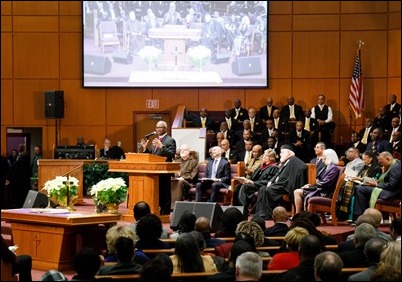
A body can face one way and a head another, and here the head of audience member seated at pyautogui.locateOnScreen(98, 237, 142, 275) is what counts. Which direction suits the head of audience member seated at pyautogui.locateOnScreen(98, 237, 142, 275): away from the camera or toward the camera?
away from the camera

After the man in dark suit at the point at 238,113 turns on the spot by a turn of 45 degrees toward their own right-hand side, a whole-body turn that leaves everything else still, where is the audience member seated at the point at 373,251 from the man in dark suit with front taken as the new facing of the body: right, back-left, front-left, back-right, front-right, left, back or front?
left

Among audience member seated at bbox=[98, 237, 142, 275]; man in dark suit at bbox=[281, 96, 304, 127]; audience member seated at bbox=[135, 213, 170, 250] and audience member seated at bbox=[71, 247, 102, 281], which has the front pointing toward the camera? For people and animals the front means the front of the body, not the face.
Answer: the man in dark suit

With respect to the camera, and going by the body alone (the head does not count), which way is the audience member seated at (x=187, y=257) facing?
away from the camera

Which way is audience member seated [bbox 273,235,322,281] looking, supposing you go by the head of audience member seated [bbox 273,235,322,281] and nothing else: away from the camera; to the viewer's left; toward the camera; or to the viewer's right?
away from the camera

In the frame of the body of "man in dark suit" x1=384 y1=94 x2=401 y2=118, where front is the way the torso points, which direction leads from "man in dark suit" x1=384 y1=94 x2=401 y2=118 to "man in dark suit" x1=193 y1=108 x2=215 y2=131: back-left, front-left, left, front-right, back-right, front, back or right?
front-right

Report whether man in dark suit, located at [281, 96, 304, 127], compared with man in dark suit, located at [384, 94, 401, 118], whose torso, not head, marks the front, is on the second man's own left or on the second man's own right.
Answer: on the second man's own right

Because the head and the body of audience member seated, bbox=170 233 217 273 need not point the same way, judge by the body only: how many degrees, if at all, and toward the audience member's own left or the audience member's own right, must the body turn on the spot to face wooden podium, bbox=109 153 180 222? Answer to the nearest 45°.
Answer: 0° — they already face it

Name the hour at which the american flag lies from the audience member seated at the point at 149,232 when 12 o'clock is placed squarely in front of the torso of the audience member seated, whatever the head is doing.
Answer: The american flag is roughly at 1 o'clock from the audience member seated.

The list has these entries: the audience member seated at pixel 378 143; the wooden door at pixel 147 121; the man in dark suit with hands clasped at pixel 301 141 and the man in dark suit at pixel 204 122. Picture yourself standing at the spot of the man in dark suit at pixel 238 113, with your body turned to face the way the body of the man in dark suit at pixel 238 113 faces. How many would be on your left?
2

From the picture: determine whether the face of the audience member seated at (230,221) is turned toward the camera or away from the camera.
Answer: away from the camera

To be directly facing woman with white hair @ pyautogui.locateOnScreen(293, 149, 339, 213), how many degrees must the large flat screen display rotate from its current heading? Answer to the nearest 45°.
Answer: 0° — it already faces them

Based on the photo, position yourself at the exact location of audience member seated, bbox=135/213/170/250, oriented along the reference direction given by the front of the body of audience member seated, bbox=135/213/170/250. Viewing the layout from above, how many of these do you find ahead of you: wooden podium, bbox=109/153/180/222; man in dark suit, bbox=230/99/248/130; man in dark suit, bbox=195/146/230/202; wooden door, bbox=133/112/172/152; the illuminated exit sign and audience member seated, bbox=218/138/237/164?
6

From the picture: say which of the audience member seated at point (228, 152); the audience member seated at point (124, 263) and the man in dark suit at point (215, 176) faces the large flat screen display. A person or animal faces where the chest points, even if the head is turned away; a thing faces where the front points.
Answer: the audience member seated at point (124, 263)

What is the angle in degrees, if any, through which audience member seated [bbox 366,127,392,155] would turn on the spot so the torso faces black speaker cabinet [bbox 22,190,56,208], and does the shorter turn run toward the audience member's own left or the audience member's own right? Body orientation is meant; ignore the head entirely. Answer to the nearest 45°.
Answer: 0° — they already face it
